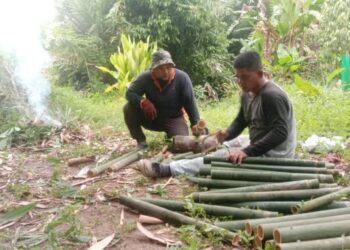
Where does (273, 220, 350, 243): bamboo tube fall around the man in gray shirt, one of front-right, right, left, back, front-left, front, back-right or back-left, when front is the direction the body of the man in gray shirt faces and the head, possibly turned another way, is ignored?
front-left

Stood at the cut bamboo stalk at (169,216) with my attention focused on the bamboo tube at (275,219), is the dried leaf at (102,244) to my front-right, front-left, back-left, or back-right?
back-right

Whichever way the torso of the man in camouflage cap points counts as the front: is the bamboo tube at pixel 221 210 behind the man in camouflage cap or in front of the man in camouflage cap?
in front

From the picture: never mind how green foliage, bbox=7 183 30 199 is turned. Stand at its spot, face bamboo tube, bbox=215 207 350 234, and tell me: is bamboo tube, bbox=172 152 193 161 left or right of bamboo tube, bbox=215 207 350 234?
left

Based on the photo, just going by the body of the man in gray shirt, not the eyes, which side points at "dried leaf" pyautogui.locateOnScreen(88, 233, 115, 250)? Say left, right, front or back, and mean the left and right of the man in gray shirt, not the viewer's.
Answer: front

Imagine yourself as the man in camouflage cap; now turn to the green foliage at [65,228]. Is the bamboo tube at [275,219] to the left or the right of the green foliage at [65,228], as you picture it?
left

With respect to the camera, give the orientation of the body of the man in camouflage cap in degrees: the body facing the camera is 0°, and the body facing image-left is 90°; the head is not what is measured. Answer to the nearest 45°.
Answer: approximately 0°

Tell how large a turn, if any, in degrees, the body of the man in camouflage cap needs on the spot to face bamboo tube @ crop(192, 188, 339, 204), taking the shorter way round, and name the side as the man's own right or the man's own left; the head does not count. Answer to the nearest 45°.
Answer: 0° — they already face it

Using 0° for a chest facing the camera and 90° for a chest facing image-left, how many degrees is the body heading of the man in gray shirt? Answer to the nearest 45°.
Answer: approximately 45°

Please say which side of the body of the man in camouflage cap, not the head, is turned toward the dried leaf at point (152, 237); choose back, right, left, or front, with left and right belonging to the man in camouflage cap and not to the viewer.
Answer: front

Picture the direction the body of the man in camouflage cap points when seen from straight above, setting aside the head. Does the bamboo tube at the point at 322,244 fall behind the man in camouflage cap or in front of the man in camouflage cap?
in front

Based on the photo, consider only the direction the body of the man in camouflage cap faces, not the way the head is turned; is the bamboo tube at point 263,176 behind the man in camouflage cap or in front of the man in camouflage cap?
in front

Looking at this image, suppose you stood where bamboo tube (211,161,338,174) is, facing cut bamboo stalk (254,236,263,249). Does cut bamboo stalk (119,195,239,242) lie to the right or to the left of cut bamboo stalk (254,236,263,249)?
right

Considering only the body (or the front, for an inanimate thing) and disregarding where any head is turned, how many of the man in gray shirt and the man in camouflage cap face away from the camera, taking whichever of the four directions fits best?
0

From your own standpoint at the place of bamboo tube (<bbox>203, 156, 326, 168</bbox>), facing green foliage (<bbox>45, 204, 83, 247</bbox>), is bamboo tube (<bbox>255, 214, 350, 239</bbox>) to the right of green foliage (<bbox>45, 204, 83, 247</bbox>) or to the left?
left

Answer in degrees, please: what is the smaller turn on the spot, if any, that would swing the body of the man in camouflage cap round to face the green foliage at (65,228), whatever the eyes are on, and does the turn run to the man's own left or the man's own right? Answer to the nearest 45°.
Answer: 0° — they already face it
